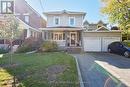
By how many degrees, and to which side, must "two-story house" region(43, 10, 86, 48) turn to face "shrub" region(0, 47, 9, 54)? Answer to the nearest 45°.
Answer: approximately 45° to its right

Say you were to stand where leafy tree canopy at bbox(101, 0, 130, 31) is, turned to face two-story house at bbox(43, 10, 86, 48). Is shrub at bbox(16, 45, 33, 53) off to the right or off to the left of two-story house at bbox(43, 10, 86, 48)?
left

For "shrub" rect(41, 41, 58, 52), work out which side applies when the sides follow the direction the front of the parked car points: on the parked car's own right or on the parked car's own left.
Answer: on the parked car's own right

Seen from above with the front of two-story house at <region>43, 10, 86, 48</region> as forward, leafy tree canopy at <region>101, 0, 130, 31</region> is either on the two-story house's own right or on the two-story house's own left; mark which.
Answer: on the two-story house's own left

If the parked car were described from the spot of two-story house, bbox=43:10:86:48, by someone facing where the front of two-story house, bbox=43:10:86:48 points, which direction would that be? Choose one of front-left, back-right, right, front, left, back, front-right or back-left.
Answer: front-left

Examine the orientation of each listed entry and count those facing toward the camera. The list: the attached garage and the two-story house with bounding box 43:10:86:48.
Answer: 2

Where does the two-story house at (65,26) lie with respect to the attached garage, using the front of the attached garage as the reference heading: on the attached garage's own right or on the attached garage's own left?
on the attached garage's own right

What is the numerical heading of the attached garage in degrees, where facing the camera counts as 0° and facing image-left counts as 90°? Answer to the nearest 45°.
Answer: approximately 0°

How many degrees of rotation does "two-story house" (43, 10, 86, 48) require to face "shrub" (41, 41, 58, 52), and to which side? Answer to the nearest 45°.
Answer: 0° — it already faces it

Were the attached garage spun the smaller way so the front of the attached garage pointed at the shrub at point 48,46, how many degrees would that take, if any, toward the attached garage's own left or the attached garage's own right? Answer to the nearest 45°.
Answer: approximately 45° to the attached garage's own right

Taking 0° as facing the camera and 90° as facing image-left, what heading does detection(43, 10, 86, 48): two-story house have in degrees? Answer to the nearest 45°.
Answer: approximately 0°
